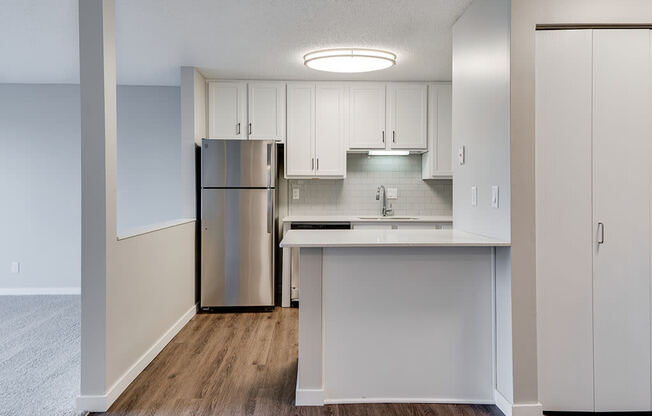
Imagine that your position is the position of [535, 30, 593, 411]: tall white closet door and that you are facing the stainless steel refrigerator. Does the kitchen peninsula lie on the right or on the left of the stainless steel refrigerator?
left

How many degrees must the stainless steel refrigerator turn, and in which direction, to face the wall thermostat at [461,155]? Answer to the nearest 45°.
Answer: approximately 45° to its left

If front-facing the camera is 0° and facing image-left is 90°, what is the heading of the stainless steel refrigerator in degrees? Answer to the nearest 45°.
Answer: approximately 0°

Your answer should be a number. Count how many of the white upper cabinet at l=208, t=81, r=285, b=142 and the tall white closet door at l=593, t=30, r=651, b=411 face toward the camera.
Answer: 2

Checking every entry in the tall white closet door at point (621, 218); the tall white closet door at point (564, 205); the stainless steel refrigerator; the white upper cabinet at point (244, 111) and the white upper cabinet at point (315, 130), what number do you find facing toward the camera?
5

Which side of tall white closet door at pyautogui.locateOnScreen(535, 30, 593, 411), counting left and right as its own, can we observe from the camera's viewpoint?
front

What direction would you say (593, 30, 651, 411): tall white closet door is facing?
toward the camera

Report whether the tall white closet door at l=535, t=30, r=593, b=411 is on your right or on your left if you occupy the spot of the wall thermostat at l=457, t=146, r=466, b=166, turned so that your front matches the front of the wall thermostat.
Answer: on your left

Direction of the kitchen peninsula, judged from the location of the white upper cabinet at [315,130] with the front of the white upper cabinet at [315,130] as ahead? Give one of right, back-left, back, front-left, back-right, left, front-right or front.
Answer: front

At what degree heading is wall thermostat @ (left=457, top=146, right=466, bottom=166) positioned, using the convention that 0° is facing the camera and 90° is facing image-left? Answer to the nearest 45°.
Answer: approximately 45°

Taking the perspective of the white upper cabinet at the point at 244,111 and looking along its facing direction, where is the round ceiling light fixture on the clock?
The round ceiling light fixture is roughly at 11 o'clock from the white upper cabinet.

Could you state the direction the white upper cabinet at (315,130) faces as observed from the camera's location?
facing the viewer
